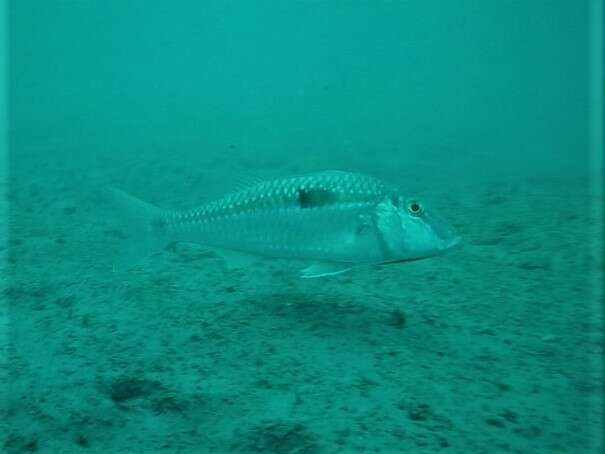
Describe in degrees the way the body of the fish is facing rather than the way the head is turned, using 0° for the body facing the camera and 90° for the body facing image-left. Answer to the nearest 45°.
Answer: approximately 270°
